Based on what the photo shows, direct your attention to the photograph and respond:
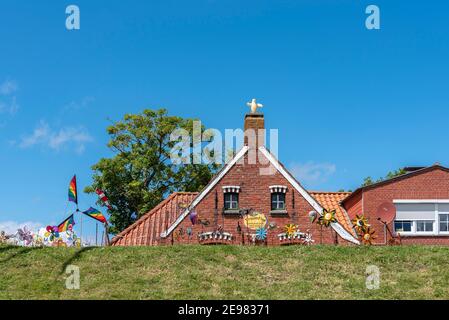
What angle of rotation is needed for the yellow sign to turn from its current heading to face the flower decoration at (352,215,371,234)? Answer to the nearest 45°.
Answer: approximately 45° to its left

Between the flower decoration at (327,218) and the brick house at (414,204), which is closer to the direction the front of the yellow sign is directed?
the flower decoration

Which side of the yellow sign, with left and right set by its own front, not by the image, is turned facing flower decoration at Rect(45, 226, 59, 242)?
right

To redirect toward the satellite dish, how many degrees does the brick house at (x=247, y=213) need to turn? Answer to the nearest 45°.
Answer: approximately 90° to its left

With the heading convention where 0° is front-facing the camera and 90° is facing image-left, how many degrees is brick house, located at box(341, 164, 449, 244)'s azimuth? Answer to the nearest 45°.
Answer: approximately 0°

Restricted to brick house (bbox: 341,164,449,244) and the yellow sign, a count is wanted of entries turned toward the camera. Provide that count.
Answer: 2
